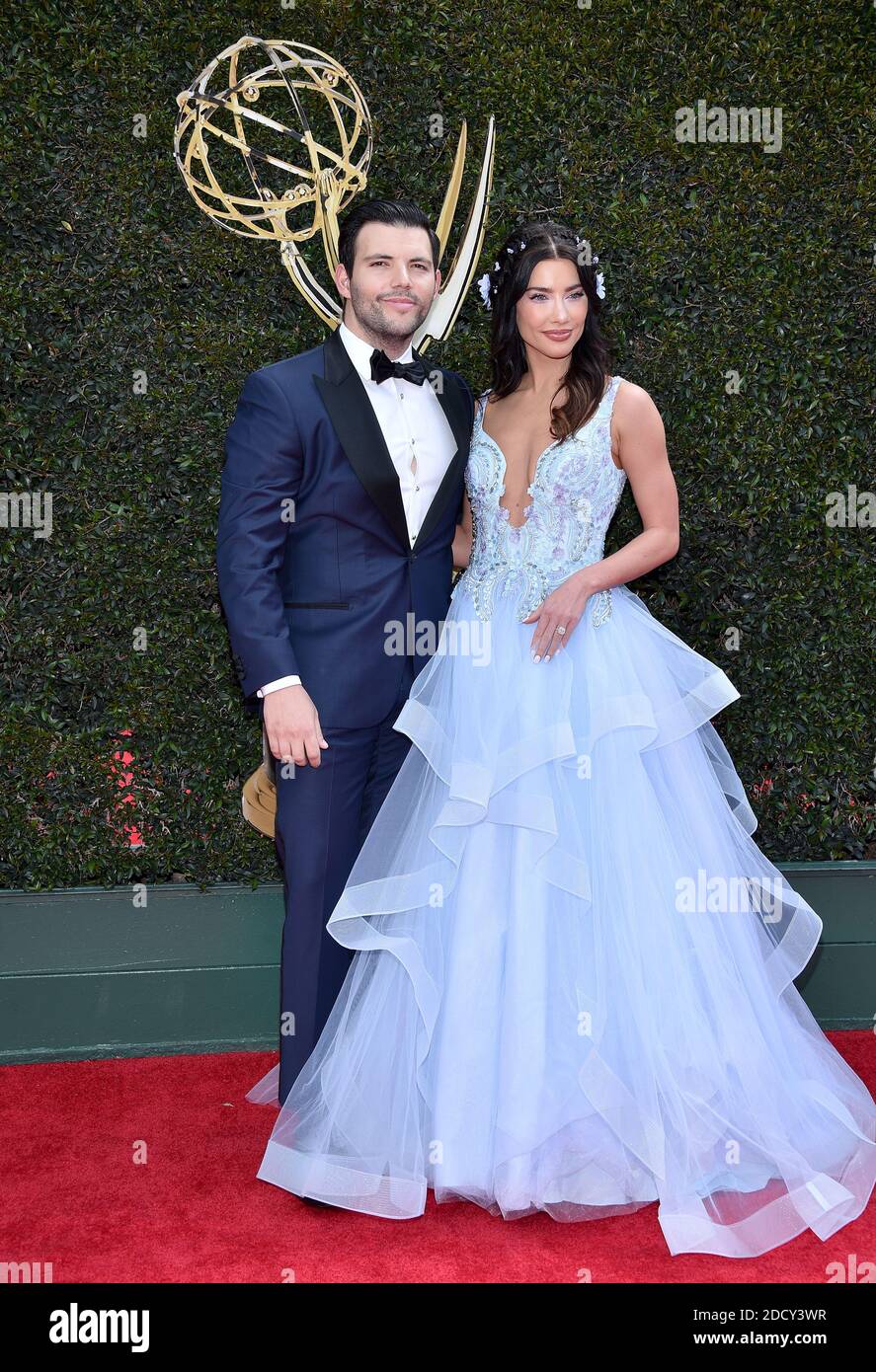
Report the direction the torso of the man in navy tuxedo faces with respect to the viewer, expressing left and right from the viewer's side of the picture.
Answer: facing the viewer and to the right of the viewer
